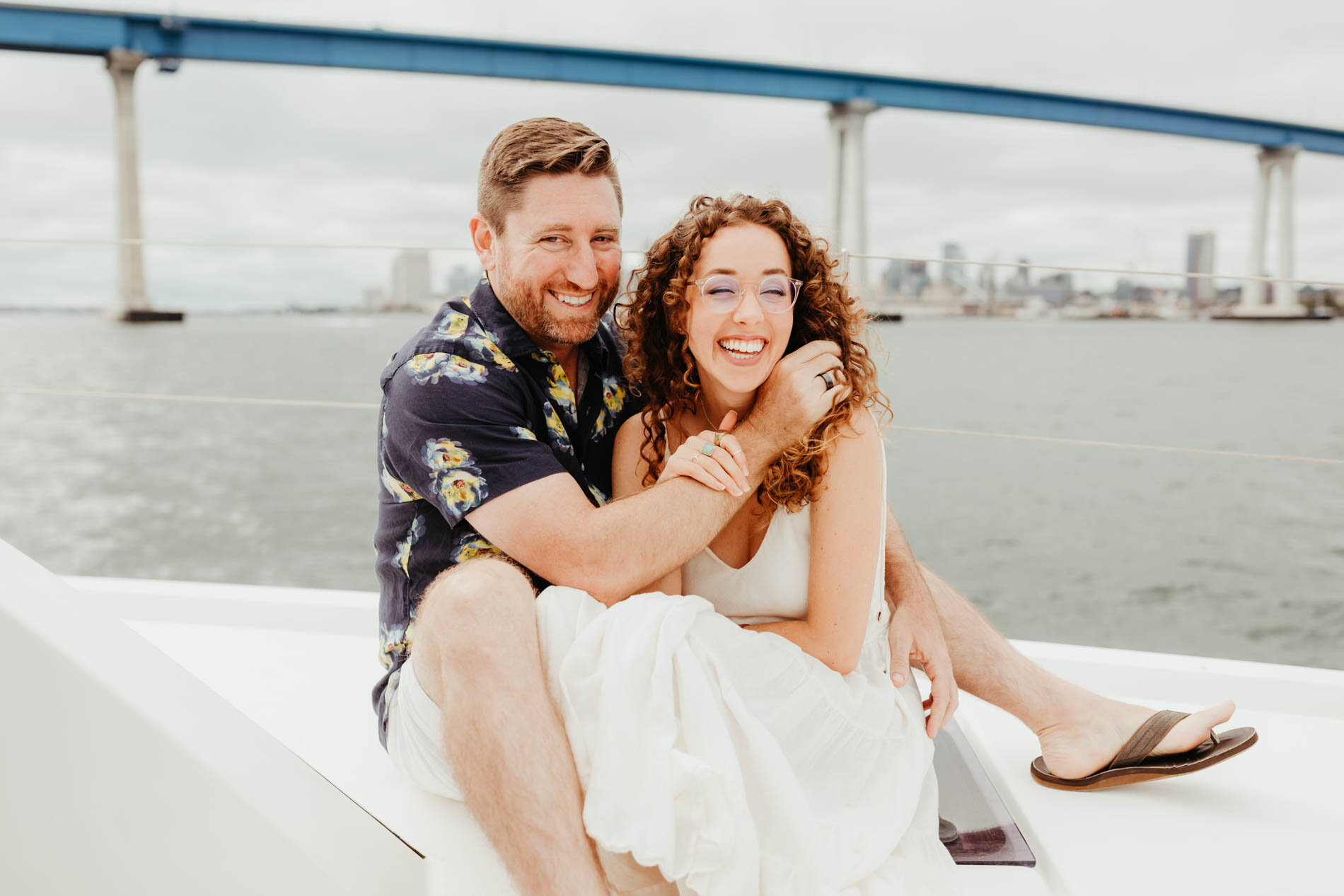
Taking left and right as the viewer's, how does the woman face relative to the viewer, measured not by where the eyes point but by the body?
facing the viewer and to the left of the viewer

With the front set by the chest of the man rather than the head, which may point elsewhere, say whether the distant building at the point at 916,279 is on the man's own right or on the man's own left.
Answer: on the man's own left

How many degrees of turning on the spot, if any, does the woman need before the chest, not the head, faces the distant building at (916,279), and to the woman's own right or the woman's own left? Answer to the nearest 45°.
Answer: approximately 135° to the woman's own right

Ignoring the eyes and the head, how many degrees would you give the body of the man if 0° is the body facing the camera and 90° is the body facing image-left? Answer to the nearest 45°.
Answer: approximately 315°

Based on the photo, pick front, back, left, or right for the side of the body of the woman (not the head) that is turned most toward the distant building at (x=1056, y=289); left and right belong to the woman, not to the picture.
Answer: back

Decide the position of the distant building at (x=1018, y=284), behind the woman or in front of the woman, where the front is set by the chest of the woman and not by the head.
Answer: behind
